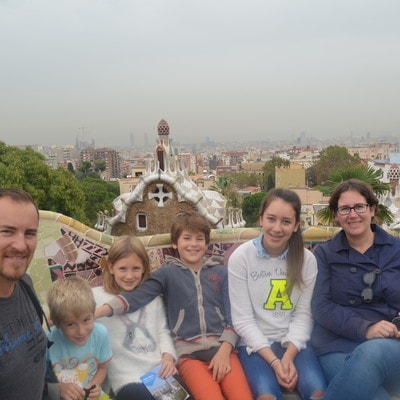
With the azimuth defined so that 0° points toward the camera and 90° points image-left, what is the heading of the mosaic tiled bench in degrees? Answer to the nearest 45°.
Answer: approximately 0°

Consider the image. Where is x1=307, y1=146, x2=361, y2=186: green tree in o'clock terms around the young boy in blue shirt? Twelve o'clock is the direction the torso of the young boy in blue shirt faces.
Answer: The green tree is roughly at 7 o'clock from the young boy in blue shirt.

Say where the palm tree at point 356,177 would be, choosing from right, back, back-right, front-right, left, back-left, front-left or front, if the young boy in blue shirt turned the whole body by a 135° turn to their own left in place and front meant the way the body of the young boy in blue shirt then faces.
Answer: front

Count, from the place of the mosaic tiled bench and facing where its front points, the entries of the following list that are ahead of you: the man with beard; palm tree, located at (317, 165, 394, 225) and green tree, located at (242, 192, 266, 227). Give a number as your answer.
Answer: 1

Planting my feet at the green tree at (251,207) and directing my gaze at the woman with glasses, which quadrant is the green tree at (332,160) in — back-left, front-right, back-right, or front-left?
back-left

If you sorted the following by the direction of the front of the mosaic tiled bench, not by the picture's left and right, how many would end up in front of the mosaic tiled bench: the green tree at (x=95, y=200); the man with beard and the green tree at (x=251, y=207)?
1

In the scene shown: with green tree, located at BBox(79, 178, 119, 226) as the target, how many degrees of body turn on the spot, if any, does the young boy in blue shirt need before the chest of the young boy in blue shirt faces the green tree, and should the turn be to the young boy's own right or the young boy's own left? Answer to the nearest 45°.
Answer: approximately 180°

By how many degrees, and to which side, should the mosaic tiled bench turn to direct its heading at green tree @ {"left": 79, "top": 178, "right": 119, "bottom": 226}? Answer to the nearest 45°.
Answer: approximately 180°

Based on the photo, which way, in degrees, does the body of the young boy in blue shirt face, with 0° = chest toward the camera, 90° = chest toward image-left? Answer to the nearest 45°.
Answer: approximately 0°

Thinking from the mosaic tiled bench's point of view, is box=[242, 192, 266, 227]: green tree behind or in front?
behind

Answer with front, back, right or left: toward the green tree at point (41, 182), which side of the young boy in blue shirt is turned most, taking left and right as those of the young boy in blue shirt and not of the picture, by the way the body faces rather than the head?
back

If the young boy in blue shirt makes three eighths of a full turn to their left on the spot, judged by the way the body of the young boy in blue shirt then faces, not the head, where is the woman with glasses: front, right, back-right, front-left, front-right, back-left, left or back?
front-right
